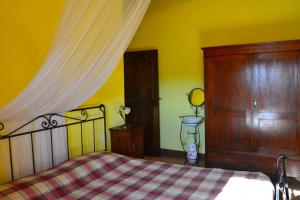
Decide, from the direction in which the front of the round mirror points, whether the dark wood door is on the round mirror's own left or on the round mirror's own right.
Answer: on the round mirror's own right

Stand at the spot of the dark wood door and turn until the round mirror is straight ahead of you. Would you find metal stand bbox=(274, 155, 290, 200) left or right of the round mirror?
right

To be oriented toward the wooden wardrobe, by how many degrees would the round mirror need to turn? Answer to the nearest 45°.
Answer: approximately 45° to its left

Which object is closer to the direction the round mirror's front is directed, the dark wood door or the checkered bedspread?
the checkered bedspread

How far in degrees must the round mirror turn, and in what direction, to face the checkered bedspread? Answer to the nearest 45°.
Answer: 0° — it already faces it

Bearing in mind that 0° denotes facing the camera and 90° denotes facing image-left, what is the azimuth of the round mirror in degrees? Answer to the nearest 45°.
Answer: approximately 0°

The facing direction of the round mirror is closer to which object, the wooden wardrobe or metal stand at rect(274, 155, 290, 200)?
the metal stand

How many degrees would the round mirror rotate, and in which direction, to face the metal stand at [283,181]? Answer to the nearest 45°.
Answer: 0° — it already faces it
